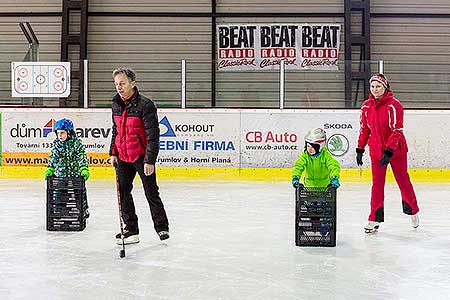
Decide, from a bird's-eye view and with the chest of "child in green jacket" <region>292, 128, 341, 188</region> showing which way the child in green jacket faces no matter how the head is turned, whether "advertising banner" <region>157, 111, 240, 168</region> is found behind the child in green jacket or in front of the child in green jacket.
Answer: behind

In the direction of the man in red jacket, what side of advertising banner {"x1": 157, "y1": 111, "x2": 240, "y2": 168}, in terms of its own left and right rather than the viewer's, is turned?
front

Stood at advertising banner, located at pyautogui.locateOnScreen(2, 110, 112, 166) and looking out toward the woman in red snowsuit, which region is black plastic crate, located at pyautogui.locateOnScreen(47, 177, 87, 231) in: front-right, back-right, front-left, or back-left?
front-right

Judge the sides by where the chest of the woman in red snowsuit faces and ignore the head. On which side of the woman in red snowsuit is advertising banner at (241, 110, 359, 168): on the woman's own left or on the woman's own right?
on the woman's own right

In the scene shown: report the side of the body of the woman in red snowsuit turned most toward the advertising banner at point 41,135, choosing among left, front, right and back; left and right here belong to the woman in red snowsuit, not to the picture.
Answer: right

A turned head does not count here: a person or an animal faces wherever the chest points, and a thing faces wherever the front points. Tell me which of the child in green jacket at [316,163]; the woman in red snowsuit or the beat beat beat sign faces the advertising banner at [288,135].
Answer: the beat beat beat sign

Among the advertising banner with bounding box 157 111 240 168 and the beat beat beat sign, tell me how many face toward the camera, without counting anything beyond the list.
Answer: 2

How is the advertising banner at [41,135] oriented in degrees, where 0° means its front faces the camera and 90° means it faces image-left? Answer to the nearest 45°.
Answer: approximately 0°

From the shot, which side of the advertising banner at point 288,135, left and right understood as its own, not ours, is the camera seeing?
front

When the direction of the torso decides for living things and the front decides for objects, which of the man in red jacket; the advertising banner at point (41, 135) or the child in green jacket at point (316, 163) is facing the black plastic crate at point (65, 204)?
the advertising banner

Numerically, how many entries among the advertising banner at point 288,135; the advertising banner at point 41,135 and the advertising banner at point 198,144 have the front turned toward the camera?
3

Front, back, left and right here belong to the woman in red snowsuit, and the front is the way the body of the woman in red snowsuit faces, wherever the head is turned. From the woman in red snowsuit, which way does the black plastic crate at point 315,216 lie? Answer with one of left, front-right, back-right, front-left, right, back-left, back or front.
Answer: front

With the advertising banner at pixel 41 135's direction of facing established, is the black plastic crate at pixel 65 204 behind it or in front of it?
in front

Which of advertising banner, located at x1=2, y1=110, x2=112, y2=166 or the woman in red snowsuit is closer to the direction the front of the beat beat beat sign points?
the woman in red snowsuit
